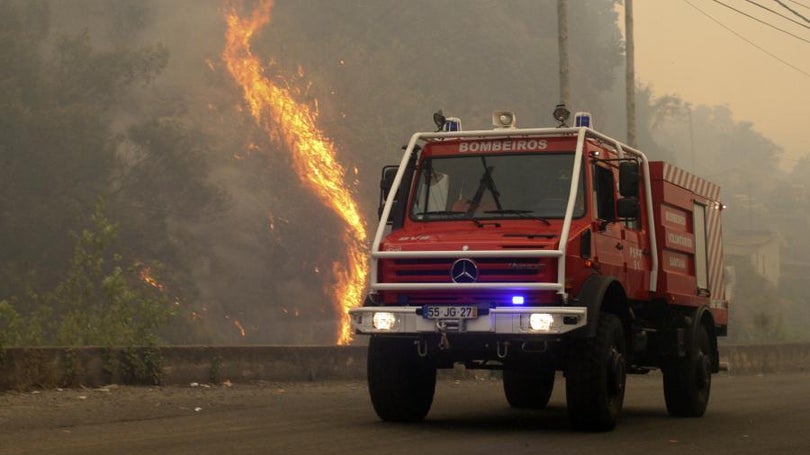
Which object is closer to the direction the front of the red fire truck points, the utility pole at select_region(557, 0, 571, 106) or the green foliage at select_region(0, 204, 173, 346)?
the green foliage

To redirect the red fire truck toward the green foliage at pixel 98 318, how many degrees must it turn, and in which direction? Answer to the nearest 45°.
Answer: approximately 90° to its right

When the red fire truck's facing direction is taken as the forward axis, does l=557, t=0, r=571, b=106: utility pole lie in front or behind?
behind

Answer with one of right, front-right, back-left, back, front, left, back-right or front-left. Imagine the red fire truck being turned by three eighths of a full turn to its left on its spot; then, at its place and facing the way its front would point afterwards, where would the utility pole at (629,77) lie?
left

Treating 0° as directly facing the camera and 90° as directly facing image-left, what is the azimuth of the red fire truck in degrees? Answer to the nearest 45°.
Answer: approximately 45°
